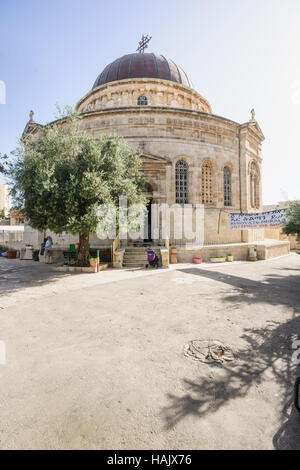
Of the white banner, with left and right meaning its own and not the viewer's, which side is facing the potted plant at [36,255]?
right

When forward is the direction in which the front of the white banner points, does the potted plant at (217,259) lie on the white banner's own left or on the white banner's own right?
on the white banner's own right

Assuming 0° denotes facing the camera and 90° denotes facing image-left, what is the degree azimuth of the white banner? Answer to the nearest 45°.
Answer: approximately 0°

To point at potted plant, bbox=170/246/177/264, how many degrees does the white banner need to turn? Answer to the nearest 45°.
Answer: approximately 45° to its right

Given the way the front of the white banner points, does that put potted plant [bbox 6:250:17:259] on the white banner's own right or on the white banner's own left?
on the white banner's own right
